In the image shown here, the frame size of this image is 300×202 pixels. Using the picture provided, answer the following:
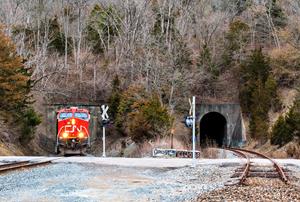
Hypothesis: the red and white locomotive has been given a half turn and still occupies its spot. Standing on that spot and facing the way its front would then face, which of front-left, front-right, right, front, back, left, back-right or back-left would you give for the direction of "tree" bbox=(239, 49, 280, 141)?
front-right

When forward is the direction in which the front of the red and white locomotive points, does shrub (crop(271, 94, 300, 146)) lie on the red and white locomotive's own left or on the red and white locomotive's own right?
on the red and white locomotive's own left

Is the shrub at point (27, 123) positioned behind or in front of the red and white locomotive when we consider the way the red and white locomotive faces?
behind

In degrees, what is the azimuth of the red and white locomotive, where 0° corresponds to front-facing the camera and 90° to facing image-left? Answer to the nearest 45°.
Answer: approximately 0°
